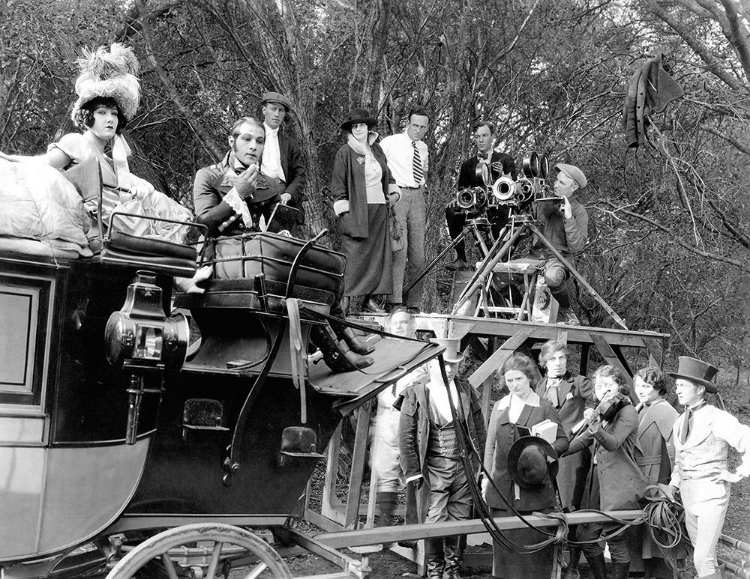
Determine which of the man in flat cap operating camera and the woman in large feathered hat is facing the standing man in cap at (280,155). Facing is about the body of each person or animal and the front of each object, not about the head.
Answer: the man in flat cap operating camera

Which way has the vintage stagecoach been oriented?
to the viewer's right

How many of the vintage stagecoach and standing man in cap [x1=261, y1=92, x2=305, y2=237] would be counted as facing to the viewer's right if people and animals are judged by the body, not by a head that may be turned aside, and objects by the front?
1

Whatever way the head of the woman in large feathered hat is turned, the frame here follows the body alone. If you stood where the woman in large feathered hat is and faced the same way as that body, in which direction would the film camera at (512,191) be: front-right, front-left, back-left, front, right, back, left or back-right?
left

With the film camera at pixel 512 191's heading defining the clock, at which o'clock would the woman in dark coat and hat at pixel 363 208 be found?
The woman in dark coat and hat is roughly at 1 o'clock from the film camera.

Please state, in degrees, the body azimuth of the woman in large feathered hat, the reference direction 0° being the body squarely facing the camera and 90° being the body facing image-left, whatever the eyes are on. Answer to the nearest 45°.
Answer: approximately 315°

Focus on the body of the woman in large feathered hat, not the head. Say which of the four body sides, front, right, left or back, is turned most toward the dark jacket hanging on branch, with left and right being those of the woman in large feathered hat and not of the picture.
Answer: left

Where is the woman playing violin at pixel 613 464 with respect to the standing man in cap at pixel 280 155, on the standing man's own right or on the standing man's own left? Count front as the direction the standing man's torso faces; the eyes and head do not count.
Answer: on the standing man's own left

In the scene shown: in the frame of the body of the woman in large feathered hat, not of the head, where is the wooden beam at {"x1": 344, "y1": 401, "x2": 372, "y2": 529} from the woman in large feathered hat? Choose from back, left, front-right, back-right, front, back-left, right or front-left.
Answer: left

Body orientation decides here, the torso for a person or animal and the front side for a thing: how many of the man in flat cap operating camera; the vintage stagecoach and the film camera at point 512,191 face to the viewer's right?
1

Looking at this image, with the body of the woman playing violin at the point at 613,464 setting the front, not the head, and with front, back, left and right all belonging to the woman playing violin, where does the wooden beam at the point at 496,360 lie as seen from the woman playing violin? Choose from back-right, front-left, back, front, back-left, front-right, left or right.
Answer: right
